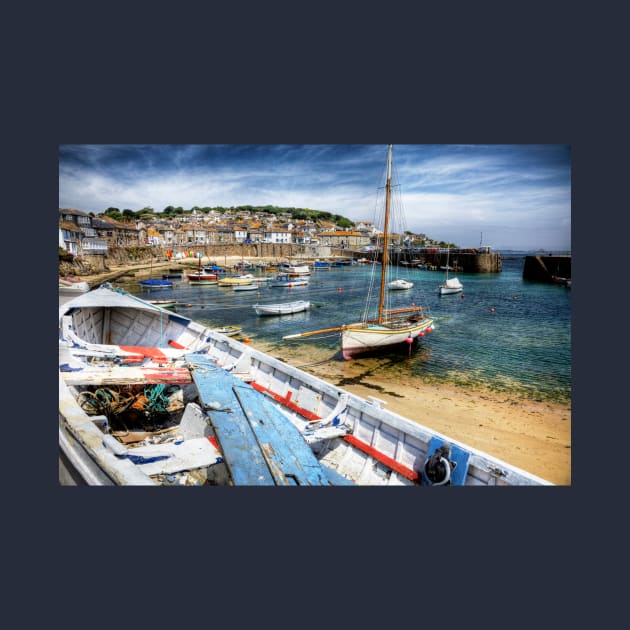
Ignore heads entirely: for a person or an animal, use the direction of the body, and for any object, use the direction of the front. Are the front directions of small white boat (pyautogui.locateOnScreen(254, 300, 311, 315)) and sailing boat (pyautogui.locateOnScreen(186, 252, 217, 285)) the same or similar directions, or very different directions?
same or similar directions

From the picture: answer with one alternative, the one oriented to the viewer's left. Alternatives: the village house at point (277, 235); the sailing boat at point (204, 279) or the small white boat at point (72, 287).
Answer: the sailing boat

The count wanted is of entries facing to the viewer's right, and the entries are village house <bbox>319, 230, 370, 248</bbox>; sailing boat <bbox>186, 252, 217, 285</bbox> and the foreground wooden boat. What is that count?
0

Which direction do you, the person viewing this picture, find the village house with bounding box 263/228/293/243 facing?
facing the viewer

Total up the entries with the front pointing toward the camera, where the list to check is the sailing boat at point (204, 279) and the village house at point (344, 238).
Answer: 1

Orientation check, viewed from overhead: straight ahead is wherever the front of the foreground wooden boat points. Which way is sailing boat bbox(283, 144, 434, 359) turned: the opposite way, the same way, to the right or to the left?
to the left

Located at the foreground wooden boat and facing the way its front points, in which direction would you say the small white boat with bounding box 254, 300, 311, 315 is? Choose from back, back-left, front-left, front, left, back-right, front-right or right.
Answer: front-right

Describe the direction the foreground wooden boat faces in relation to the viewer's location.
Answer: facing away from the viewer and to the left of the viewer

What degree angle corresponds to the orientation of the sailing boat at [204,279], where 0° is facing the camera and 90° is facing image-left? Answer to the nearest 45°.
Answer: approximately 90°

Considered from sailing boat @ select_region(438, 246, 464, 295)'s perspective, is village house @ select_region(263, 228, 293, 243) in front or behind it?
in front

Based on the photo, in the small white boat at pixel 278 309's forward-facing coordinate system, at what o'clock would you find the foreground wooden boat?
The foreground wooden boat is roughly at 9 o'clock from the small white boat.

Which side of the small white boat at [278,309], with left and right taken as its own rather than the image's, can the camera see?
left
